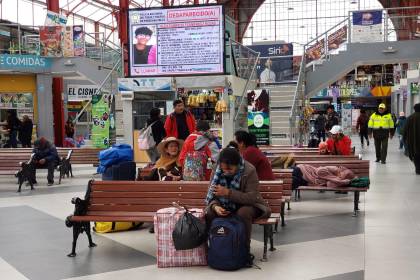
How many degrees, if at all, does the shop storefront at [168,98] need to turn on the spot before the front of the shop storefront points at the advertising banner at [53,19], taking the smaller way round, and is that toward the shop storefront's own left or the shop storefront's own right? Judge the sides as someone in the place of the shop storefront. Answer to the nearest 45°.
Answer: approximately 135° to the shop storefront's own right

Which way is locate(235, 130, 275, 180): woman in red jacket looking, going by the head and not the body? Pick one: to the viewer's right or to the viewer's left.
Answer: to the viewer's left

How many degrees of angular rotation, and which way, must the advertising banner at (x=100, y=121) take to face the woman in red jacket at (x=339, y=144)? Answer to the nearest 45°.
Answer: approximately 45° to its left

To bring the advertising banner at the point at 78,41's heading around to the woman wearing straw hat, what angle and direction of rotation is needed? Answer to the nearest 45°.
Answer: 0° — it already faces them

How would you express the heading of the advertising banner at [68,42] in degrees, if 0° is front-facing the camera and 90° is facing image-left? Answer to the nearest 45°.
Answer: approximately 0°

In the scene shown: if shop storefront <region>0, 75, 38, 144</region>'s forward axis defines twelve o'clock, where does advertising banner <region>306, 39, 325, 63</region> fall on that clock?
The advertising banner is roughly at 10 o'clock from the shop storefront.

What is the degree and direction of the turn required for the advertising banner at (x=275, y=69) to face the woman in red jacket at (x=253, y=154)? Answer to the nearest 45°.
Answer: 0° — it already faces them
